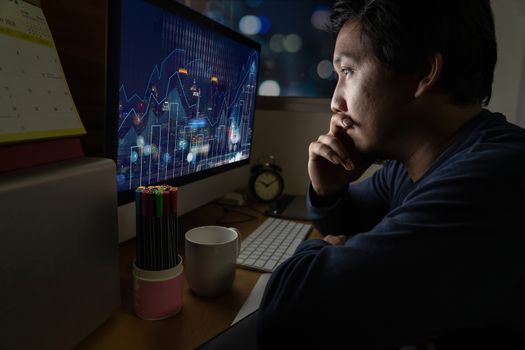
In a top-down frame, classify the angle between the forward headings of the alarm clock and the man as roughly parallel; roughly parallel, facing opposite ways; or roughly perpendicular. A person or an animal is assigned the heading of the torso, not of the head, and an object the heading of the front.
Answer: roughly perpendicular

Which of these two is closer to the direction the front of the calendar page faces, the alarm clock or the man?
the man

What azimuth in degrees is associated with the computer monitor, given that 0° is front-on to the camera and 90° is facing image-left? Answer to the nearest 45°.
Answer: approximately 315°

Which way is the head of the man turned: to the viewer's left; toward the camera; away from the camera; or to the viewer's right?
to the viewer's left

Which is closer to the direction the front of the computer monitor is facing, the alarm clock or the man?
the man

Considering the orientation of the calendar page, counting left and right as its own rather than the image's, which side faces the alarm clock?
left

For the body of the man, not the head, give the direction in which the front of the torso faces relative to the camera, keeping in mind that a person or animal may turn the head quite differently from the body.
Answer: to the viewer's left
